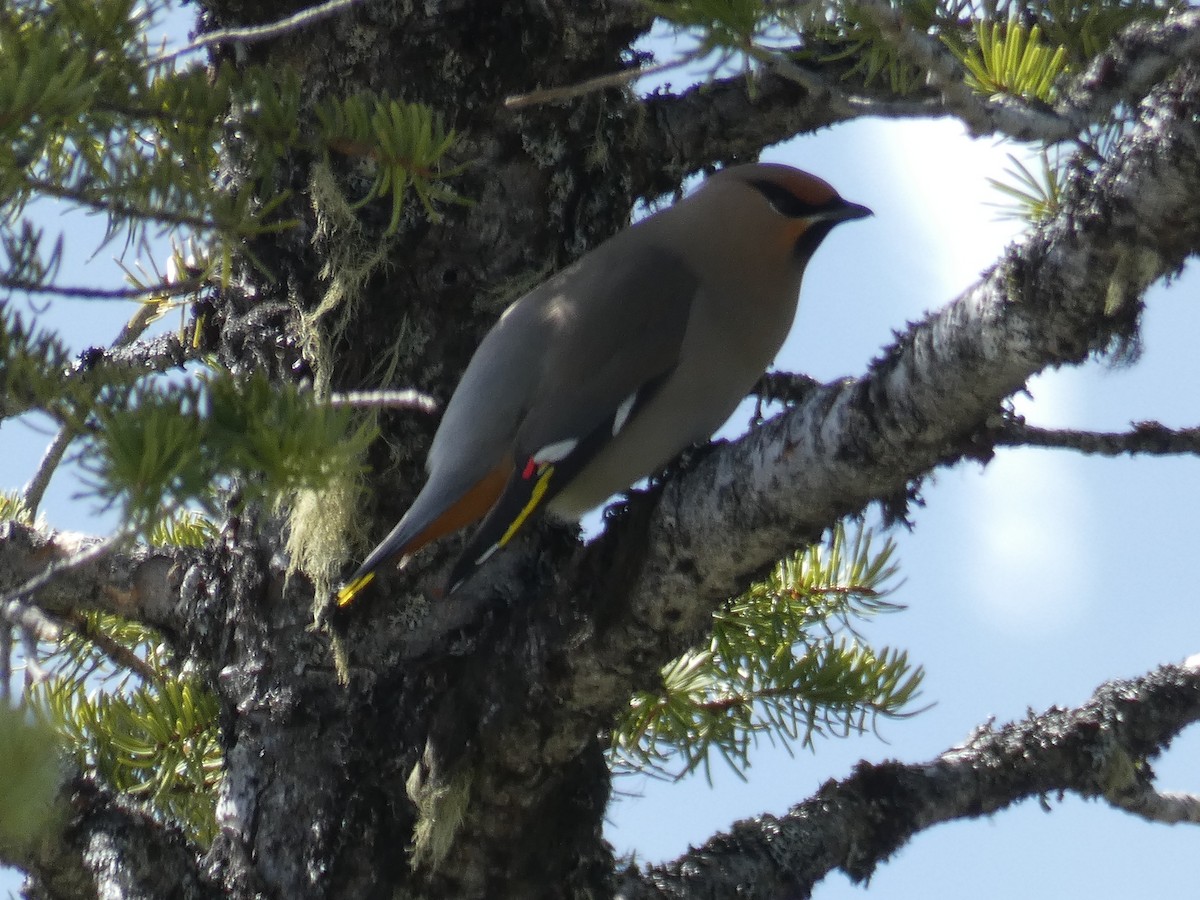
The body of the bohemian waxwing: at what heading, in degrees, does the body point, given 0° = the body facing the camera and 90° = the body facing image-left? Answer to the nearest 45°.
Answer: approximately 270°
